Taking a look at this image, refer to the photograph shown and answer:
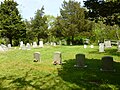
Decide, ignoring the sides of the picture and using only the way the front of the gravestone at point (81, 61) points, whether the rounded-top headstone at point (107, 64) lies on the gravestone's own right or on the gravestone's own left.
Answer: on the gravestone's own left

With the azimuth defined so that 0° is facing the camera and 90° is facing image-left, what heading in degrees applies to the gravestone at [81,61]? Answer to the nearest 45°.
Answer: approximately 0°
